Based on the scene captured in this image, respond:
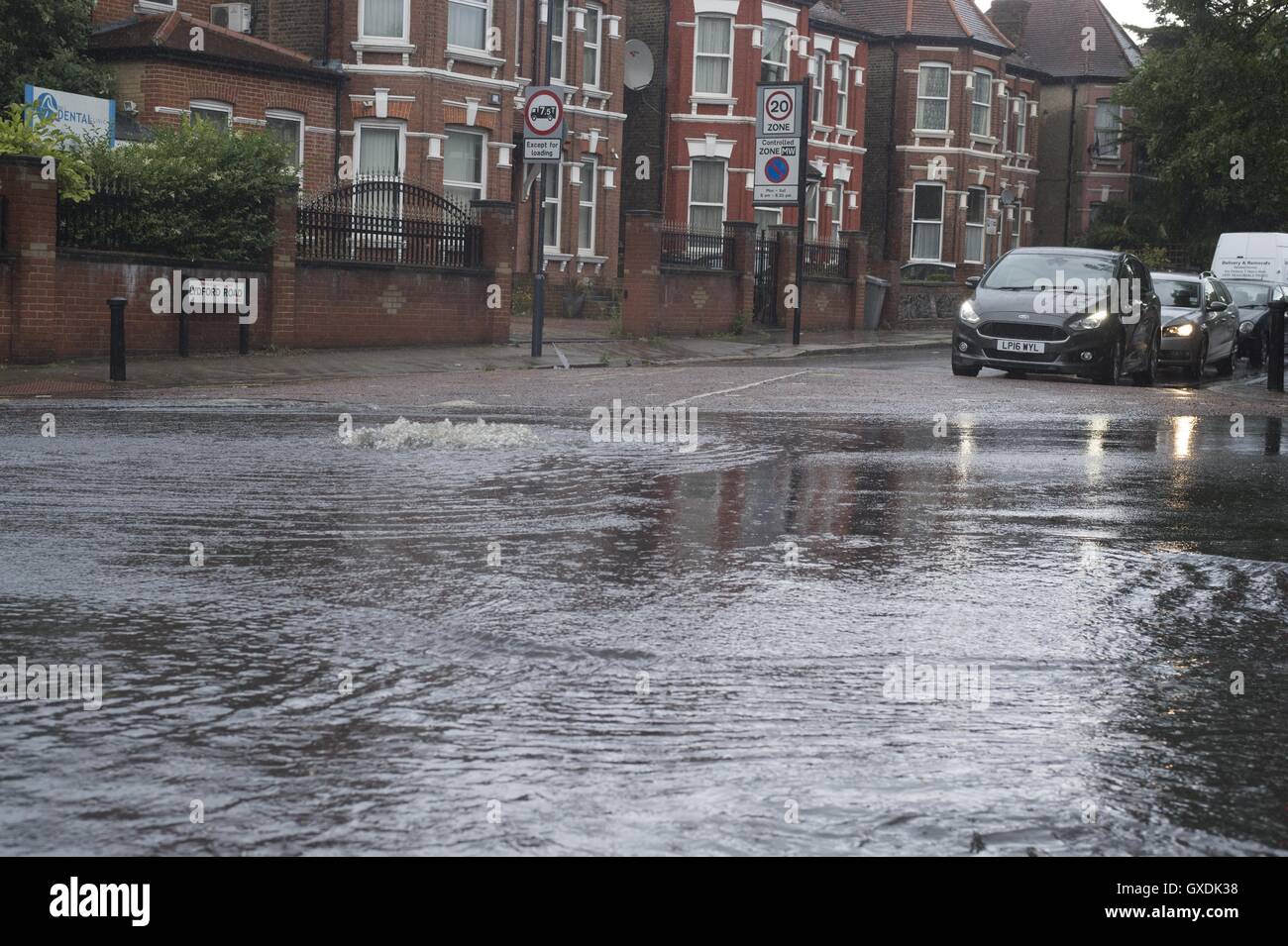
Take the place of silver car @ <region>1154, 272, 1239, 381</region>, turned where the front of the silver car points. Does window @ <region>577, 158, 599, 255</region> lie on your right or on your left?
on your right

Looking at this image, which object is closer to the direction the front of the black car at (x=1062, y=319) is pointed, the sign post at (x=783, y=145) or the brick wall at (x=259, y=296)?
the brick wall

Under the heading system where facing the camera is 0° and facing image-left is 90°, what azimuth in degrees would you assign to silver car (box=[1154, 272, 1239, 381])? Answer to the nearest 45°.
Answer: approximately 45°

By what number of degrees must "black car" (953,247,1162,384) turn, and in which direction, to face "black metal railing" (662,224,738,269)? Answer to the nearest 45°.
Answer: approximately 90° to its right

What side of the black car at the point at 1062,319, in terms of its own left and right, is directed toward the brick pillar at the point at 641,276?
right

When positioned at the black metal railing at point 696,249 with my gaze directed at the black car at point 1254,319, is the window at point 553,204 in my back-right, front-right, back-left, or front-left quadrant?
back-left

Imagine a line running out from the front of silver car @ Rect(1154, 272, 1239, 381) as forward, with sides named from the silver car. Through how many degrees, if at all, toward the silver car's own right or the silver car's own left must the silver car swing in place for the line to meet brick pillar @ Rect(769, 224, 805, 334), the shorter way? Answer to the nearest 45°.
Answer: approximately 90° to the silver car's own right

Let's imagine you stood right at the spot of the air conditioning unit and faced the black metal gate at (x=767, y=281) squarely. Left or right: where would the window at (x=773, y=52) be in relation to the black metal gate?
left
